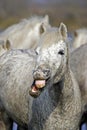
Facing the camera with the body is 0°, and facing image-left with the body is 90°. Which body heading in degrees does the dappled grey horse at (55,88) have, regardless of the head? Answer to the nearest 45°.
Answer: approximately 45°
